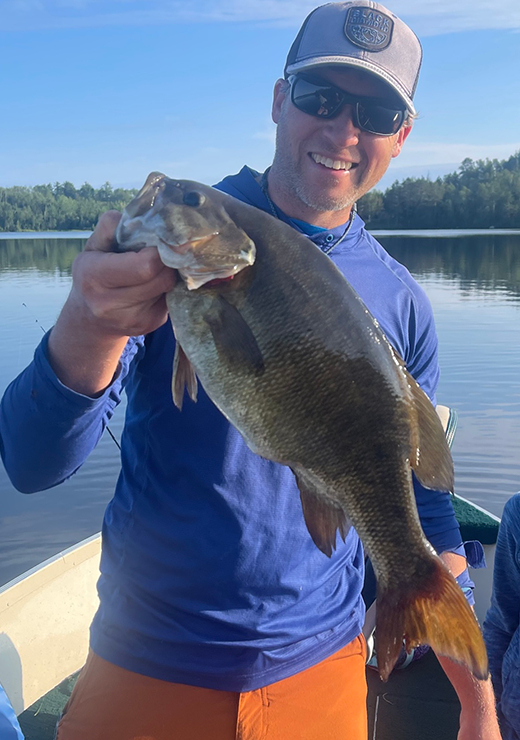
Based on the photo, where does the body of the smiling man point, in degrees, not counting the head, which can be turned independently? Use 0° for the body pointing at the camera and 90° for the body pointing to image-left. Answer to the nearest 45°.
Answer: approximately 0°
